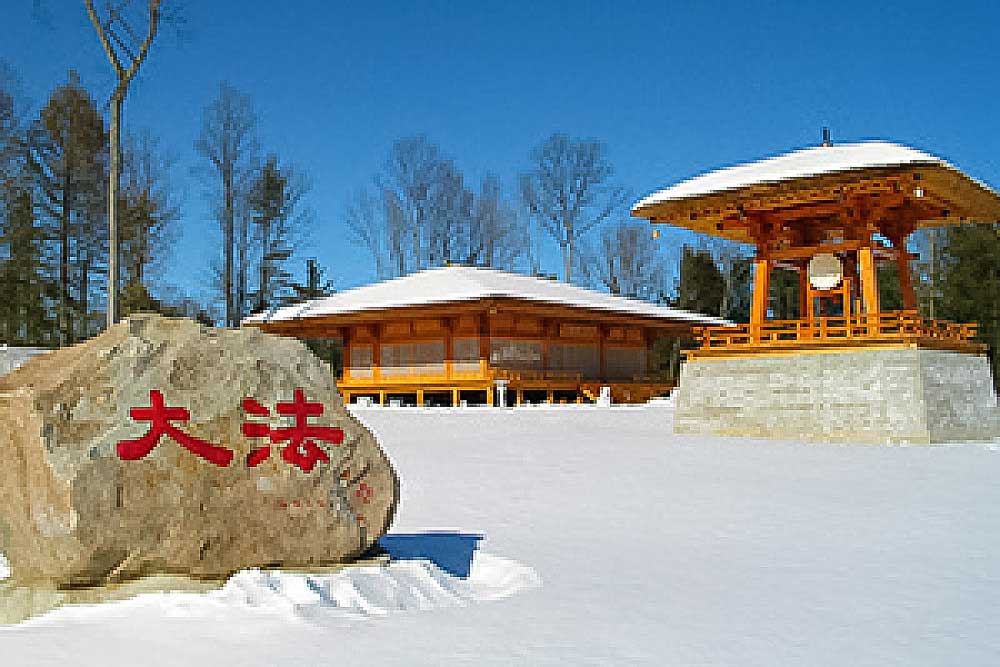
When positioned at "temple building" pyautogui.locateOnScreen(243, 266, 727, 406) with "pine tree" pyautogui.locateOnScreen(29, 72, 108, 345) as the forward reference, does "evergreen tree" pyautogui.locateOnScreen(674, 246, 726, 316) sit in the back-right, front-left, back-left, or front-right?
back-right

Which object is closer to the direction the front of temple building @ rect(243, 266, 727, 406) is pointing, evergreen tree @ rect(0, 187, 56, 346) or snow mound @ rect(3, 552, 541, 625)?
the snow mound

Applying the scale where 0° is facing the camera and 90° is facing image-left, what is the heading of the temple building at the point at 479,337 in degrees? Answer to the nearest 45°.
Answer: approximately 315°

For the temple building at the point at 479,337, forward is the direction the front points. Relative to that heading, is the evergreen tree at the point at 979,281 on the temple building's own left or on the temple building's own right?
on the temple building's own left

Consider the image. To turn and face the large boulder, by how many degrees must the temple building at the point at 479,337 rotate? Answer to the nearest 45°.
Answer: approximately 45° to its right

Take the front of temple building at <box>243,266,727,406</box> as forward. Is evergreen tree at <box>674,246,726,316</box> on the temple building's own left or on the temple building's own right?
on the temple building's own left

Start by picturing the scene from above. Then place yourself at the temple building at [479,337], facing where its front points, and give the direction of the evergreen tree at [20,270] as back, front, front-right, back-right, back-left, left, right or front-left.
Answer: back-right

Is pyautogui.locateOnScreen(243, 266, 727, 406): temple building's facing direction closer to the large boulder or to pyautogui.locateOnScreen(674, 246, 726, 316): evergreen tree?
the large boulder

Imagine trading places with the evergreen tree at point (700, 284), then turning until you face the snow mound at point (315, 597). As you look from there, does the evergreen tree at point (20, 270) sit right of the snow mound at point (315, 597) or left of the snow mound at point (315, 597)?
right

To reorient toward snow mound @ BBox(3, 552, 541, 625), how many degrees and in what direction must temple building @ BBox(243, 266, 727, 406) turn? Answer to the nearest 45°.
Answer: approximately 45° to its right
